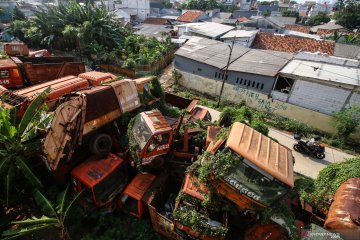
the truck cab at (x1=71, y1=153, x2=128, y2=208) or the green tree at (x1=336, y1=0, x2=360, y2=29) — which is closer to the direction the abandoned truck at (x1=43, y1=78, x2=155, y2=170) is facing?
the green tree

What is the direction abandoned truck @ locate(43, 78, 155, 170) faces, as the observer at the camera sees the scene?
facing away from the viewer and to the right of the viewer

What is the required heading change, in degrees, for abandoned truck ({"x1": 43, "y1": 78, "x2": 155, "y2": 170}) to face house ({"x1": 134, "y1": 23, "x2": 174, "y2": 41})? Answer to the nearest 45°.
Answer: approximately 45° to its left

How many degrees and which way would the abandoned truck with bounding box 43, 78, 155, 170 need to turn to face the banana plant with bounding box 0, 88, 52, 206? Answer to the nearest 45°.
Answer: approximately 135° to its left

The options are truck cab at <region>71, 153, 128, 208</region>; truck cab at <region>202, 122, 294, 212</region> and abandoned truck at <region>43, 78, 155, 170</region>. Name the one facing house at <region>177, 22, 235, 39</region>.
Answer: the abandoned truck

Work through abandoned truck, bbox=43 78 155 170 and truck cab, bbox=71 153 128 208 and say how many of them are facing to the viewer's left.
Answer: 0

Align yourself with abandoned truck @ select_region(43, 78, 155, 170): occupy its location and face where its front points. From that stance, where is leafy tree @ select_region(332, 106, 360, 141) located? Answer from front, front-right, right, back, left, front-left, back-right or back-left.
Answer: front-right

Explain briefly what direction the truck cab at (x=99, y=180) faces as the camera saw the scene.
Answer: facing the viewer and to the right of the viewer

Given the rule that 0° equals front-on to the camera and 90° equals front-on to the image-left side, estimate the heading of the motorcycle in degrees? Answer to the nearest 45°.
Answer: approximately 315°

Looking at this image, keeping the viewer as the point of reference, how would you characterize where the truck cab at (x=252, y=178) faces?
facing the viewer and to the left of the viewer
